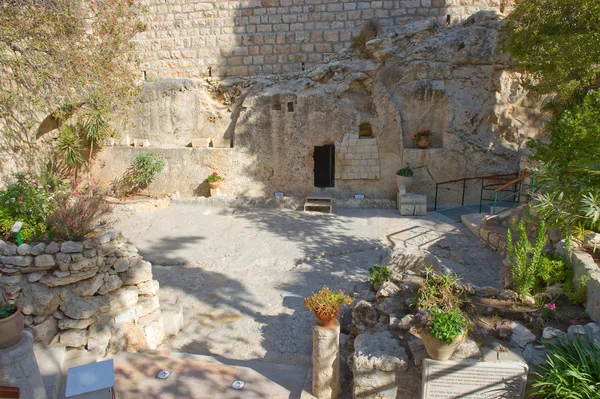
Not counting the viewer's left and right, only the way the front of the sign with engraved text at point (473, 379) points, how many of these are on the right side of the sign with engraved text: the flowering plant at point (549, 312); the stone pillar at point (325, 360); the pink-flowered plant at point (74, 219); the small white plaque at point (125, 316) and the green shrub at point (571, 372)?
3

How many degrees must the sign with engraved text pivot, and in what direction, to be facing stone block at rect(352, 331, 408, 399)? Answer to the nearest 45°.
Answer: approximately 90° to its right

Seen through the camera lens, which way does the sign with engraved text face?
facing the viewer

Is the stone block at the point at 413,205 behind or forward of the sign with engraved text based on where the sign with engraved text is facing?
behind

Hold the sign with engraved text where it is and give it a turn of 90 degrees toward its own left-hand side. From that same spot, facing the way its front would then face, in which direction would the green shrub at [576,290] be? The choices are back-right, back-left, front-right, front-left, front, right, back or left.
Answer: front-left

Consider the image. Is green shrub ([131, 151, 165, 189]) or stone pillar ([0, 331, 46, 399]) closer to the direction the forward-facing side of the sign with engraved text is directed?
the stone pillar

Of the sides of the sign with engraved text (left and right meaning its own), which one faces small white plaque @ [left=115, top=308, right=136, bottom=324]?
right

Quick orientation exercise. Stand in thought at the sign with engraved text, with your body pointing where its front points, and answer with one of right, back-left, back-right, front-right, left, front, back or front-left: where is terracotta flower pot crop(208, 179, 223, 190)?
back-right

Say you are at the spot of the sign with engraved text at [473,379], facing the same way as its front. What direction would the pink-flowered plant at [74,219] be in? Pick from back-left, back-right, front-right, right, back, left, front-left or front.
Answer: right

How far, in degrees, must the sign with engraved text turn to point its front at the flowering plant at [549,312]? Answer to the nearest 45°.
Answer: approximately 135° to its left

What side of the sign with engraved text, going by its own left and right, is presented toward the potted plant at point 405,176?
back

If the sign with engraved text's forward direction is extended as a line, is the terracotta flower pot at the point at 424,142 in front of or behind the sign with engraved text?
behind

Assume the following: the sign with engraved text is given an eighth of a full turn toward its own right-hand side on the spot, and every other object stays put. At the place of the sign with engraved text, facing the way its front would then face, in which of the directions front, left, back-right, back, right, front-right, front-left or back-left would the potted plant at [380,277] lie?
right

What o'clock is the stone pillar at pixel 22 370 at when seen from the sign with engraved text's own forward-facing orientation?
The stone pillar is roughly at 2 o'clock from the sign with engraved text.
